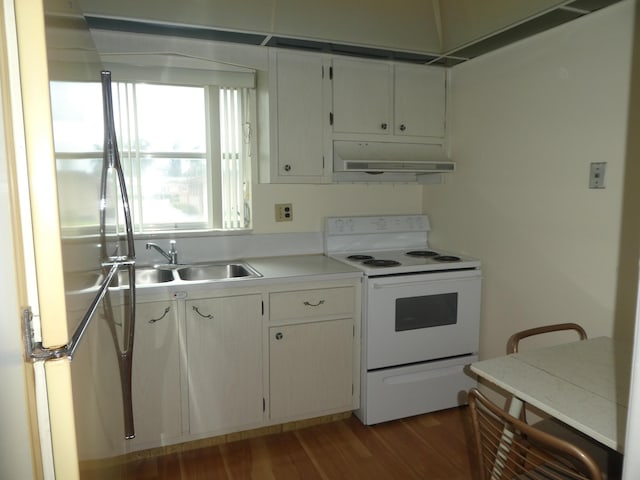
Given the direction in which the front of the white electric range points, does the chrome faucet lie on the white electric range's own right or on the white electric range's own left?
on the white electric range's own right

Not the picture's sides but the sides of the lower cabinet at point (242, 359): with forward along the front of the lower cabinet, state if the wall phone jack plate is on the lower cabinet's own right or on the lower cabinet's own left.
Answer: on the lower cabinet's own left

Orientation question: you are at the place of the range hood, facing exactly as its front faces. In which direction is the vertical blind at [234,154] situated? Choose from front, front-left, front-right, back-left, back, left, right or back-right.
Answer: back-right

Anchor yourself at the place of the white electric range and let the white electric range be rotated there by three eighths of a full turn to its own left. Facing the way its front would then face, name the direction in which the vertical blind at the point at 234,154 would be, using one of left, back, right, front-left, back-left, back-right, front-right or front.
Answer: left
